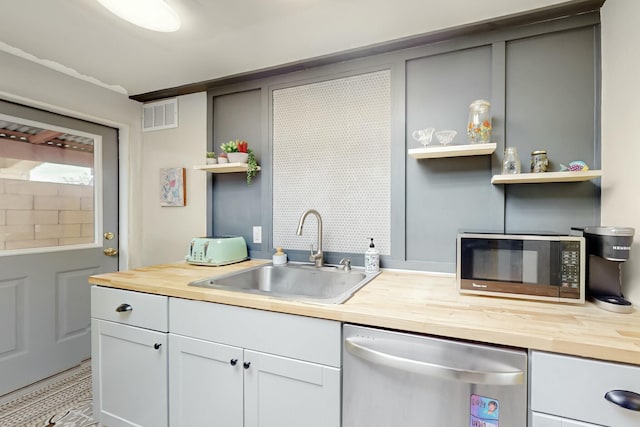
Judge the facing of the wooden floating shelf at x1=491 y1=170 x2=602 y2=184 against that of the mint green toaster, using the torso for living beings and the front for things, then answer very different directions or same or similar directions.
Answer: same or similar directions

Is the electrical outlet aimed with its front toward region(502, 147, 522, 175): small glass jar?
no

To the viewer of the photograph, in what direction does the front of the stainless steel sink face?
facing the viewer and to the left of the viewer

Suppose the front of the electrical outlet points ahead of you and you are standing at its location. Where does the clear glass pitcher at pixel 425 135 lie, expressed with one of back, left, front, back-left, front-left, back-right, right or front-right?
front-left

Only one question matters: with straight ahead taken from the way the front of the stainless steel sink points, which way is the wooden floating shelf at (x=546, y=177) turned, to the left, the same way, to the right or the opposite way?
the same way

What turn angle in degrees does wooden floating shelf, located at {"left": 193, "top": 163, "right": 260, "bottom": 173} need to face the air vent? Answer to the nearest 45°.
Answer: approximately 90° to its right

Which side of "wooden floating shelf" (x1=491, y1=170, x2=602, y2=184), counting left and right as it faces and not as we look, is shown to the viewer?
front

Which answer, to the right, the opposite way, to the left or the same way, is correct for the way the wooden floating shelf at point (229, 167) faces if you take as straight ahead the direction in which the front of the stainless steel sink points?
the same way

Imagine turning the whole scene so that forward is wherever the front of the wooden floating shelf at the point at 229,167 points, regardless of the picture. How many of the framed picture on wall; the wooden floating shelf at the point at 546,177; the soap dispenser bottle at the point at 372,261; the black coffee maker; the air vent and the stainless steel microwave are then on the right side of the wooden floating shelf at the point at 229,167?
2

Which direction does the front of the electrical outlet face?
toward the camera

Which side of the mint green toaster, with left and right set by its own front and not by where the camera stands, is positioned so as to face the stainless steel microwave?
left

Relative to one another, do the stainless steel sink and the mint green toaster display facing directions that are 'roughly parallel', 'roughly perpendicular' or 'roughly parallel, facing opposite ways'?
roughly parallel

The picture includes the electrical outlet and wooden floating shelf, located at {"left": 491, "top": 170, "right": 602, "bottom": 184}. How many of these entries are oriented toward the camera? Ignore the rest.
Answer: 2

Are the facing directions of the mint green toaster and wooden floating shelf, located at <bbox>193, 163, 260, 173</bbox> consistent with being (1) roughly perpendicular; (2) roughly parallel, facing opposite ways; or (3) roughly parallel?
roughly parallel
